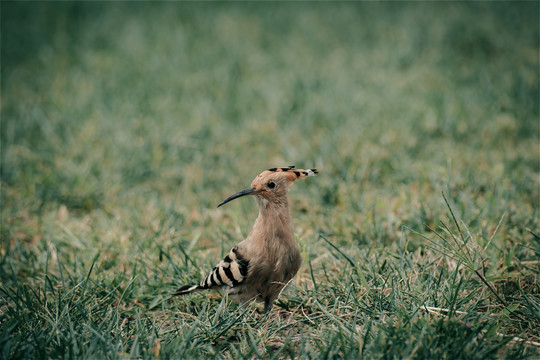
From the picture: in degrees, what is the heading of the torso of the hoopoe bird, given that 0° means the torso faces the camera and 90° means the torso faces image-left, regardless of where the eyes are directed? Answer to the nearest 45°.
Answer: approximately 315°
